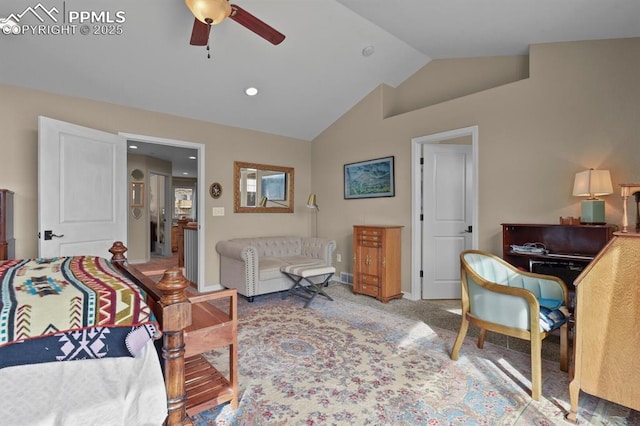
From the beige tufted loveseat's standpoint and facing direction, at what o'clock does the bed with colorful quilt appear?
The bed with colorful quilt is roughly at 2 o'clock from the beige tufted loveseat.

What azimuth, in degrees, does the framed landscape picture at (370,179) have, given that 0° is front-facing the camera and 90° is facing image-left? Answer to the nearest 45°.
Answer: approximately 45°

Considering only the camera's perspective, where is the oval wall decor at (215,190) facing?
facing the viewer and to the right of the viewer

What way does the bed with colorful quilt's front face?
to the viewer's right

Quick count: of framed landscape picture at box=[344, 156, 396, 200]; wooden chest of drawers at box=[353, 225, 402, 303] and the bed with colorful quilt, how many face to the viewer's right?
1

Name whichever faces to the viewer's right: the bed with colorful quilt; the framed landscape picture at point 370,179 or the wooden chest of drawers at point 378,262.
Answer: the bed with colorful quilt

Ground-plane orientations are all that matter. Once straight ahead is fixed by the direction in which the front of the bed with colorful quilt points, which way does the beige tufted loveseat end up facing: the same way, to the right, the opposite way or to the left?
to the right

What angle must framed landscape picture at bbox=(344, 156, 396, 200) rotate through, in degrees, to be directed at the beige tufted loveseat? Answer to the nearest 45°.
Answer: approximately 45° to its right

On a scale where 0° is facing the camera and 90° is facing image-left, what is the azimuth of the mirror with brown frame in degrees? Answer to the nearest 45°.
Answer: approximately 315°

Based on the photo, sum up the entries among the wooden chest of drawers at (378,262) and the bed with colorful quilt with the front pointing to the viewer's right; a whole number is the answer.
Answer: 1
